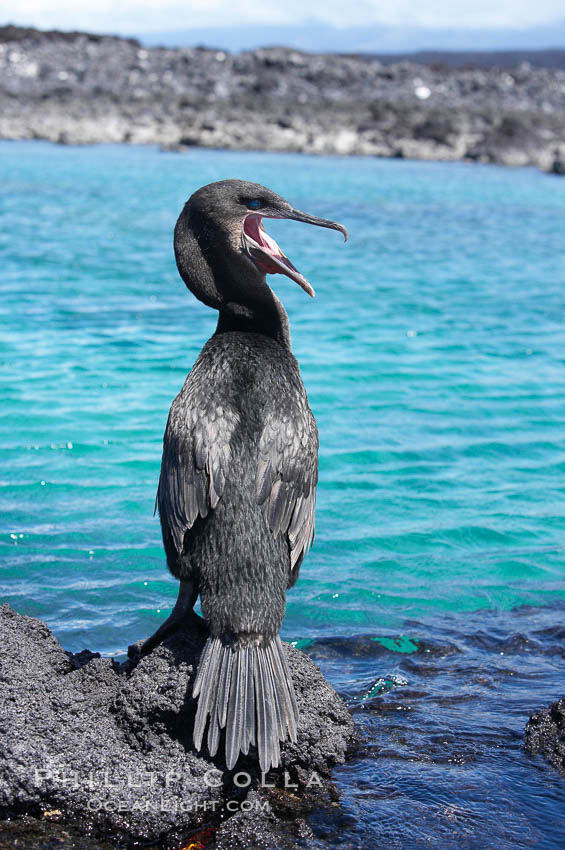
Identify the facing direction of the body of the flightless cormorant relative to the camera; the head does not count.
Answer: away from the camera

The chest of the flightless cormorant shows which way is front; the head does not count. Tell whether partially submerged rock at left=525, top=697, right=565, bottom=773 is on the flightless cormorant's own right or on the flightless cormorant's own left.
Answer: on the flightless cormorant's own right
